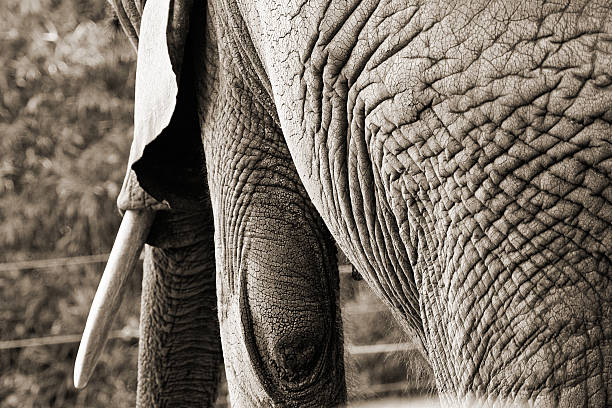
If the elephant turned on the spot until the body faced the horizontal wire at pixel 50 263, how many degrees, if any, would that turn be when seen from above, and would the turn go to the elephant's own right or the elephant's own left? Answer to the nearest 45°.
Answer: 0° — it already faces it

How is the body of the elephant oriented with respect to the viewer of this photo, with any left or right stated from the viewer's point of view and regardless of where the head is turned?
facing away from the viewer and to the left of the viewer

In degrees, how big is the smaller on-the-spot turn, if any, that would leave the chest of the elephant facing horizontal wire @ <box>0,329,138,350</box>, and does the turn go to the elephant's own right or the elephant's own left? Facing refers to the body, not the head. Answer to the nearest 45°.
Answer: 0° — it already faces it
